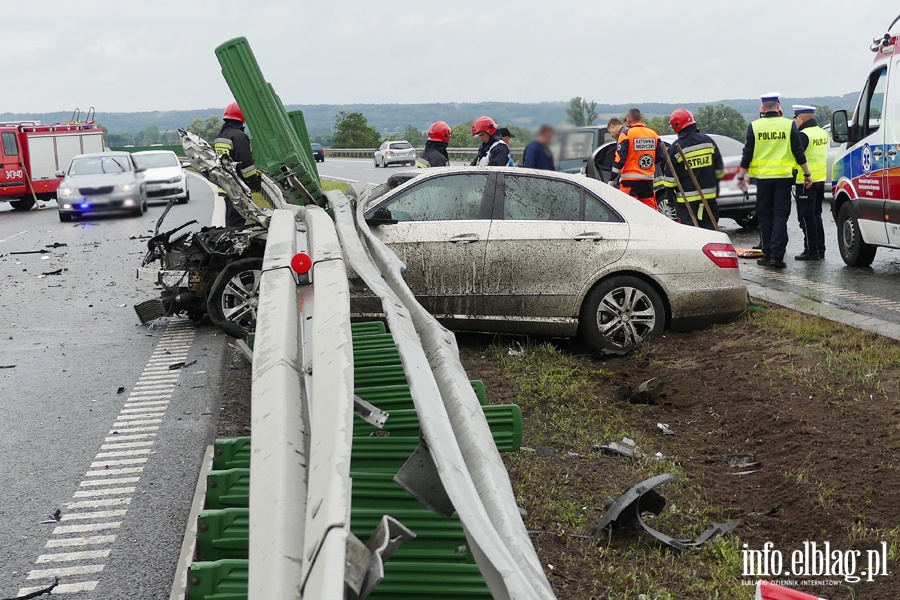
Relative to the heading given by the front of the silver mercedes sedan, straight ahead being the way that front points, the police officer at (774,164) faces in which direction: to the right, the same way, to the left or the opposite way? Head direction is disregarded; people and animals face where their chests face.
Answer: to the right

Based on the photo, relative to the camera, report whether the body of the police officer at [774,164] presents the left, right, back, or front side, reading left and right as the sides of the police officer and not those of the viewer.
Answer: back

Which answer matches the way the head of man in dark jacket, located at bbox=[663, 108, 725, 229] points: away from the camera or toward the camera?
away from the camera

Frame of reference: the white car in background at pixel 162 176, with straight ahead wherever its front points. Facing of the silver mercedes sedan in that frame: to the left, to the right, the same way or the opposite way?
to the right

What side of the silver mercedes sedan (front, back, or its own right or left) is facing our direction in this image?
left

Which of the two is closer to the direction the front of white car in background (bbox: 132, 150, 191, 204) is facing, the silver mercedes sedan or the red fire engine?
the silver mercedes sedan

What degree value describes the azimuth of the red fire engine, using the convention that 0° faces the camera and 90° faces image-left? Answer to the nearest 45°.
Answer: approximately 45°

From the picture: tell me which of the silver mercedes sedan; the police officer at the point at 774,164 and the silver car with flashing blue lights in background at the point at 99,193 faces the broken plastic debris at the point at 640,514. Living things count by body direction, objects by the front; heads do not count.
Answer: the silver car with flashing blue lights in background
